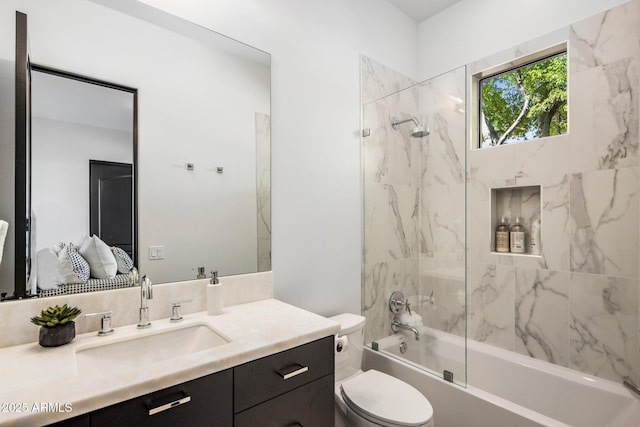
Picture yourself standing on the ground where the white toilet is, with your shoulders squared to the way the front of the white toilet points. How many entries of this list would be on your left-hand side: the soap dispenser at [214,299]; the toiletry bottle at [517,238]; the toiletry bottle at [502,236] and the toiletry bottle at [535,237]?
3

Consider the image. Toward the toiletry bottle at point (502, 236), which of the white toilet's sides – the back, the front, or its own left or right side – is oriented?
left

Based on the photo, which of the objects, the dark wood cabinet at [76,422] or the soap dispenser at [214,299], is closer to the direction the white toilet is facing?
the dark wood cabinet

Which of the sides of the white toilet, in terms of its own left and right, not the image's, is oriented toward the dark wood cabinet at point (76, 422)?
right

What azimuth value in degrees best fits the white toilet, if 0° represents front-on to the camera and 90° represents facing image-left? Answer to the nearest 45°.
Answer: approximately 315°

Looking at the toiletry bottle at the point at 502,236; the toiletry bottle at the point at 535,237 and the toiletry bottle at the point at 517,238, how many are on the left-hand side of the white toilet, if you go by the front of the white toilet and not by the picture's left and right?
3
